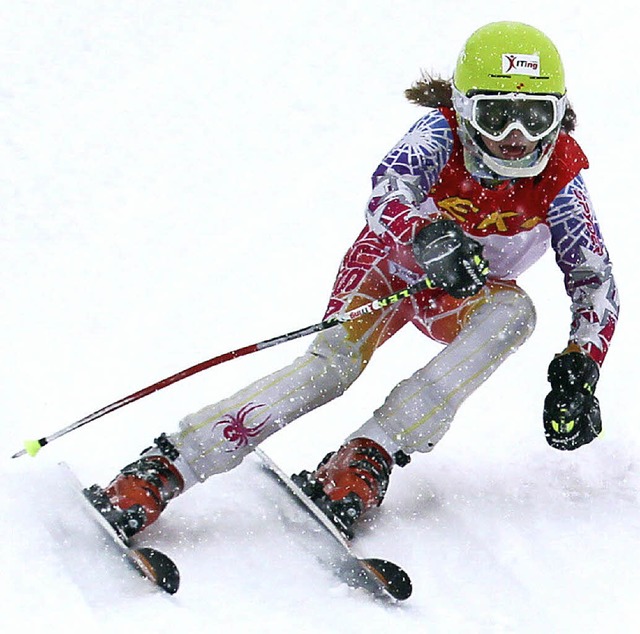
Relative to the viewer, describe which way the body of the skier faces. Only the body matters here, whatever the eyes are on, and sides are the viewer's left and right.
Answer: facing the viewer
